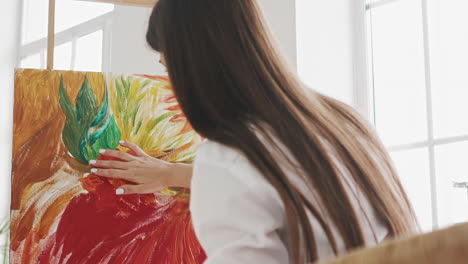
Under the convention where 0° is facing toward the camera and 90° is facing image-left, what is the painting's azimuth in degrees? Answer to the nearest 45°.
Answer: approximately 0°

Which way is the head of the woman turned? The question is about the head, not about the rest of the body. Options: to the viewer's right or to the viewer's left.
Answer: to the viewer's left

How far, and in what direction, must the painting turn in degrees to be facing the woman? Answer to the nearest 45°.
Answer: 0° — it already faces them

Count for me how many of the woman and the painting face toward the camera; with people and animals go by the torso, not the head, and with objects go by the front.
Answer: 1

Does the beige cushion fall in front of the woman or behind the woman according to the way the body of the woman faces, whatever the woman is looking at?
behind

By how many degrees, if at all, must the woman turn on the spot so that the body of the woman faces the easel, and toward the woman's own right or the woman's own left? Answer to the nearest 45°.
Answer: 0° — they already face it

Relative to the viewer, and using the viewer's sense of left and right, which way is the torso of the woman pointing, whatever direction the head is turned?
facing away from the viewer and to the left of the viewer

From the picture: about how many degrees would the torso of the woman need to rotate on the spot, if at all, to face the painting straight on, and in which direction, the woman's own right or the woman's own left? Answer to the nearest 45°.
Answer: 0° — they already face it
